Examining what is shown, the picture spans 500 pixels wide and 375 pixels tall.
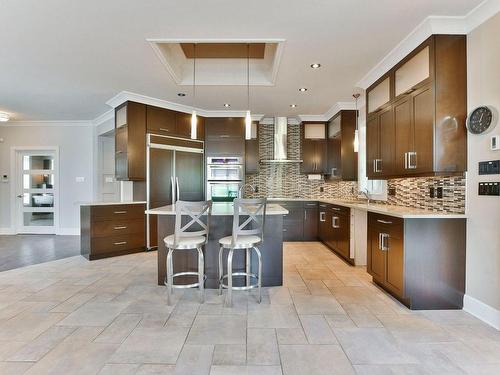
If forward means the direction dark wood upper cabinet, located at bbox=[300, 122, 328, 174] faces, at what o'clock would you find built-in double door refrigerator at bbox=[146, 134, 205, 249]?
The built-in double door refrigerator is roughly at 2 o'clock from the dark wood upper cabinet.

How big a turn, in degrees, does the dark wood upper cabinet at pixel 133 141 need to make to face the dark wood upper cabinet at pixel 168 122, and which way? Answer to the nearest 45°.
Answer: approximately 135° to its left

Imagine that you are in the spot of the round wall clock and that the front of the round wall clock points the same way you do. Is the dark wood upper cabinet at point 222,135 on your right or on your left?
on your right

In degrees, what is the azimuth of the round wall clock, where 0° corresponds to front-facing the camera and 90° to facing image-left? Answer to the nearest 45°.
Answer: approximately 45°

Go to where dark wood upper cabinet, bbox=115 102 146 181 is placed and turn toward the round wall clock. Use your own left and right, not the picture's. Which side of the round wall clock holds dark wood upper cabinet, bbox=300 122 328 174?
left
